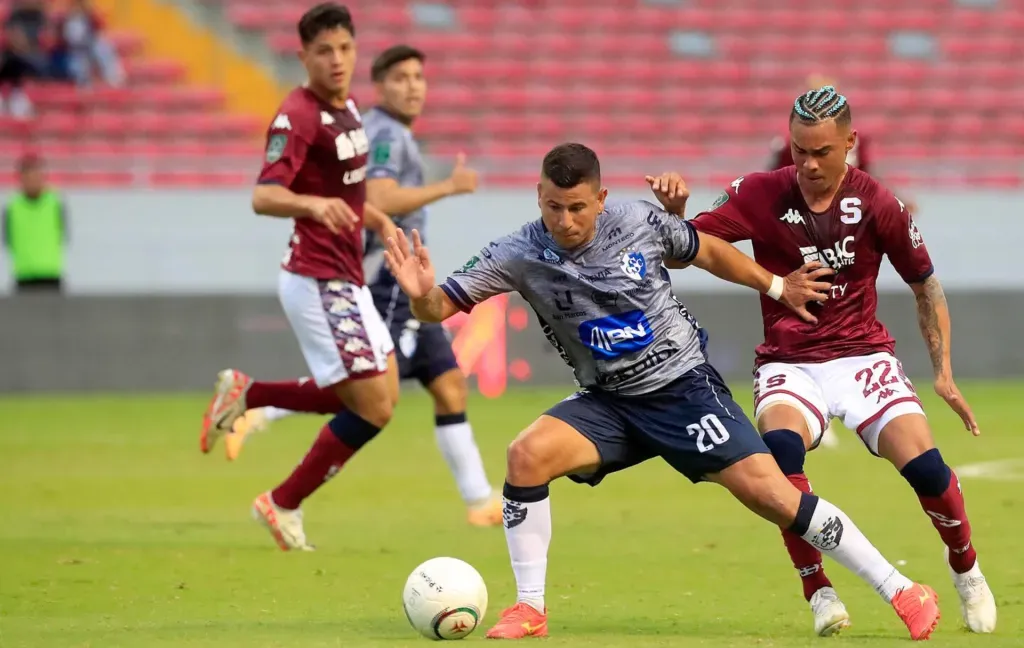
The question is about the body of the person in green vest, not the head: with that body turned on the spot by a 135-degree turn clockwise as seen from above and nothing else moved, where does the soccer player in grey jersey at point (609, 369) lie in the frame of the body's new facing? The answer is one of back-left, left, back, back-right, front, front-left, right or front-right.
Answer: back-left

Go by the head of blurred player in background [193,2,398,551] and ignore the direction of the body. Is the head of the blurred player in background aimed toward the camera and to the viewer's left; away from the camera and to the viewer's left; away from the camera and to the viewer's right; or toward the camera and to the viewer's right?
toward the camera and to the viewer's right

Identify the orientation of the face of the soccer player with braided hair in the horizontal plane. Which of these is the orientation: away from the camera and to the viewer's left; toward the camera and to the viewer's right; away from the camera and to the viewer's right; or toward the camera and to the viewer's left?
toward the camera and to the viewer's left

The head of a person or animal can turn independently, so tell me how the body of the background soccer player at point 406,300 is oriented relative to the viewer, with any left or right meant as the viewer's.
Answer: facing to the right of the viewer

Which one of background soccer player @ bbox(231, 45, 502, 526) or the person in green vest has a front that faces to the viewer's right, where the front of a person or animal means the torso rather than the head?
the background soccer player

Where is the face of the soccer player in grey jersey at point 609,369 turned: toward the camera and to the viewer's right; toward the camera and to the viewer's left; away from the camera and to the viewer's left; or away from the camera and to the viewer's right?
toward the camera and to the viewer's left

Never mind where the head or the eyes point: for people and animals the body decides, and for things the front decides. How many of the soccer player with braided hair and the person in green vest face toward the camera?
2

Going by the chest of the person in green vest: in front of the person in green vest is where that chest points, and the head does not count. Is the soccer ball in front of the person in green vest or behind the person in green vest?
in front

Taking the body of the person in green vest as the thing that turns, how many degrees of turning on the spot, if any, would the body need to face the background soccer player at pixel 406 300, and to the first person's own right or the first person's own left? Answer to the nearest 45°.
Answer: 0° — they already face them

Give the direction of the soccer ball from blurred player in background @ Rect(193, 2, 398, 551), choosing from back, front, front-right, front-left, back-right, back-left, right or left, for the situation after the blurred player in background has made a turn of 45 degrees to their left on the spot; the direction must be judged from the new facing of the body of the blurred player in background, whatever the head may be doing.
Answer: right

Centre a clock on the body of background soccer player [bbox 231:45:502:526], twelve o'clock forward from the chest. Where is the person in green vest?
The person in green vest is roughly at 8 o'clock from the background soccer player.

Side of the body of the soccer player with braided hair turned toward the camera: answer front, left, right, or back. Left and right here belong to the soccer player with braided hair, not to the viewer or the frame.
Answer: front
